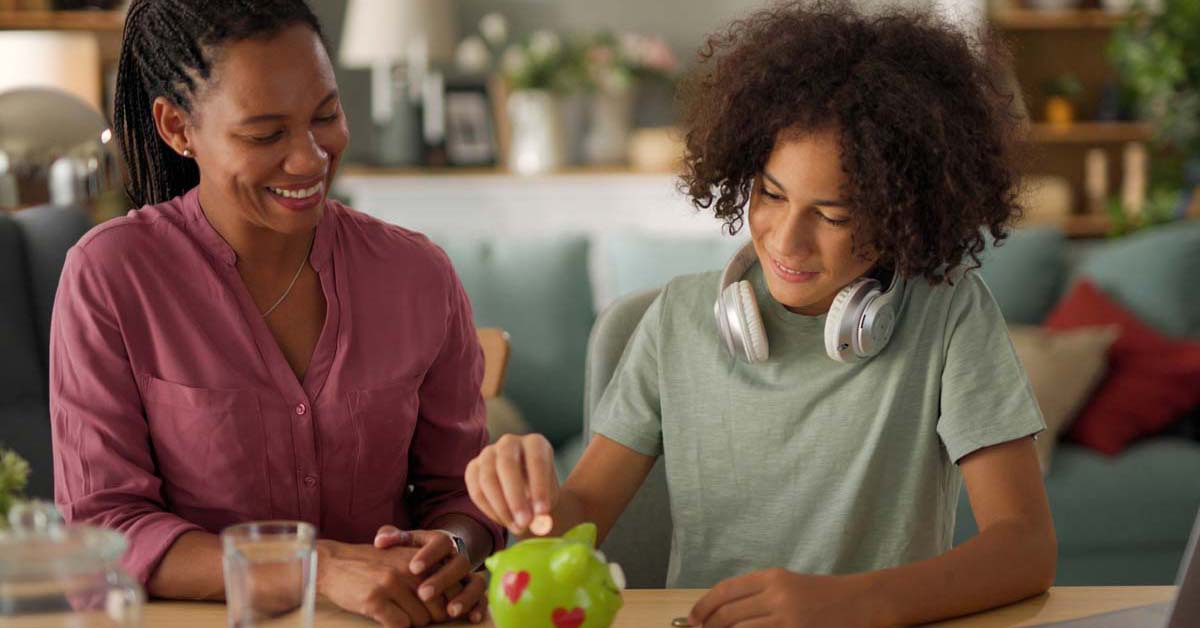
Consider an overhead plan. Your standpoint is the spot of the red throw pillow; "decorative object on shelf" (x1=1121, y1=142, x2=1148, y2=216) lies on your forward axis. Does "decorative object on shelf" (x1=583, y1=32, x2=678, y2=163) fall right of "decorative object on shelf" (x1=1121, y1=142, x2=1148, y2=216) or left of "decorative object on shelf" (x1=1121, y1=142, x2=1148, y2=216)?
left

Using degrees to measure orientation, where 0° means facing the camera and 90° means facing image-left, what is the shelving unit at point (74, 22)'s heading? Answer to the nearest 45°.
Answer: approximately 0°

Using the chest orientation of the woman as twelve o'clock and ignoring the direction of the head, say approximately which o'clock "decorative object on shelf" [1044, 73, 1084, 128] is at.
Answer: The decorative object on shelf is roughly at 9 o'clock from the woman.

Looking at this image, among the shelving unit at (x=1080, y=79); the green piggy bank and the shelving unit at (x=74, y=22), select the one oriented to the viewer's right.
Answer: the green piggy bank

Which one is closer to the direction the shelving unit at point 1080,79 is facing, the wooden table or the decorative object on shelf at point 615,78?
the wooden table

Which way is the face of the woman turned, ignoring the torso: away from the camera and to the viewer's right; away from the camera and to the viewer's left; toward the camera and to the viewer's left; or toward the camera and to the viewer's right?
toward the camera and to the viewer's right

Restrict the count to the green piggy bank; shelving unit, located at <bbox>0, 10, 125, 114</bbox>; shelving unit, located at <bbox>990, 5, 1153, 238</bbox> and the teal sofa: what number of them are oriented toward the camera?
3

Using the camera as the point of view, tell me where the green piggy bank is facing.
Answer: facing to the right of the viewer

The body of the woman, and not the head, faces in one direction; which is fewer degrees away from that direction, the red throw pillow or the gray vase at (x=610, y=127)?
the red throw pillow

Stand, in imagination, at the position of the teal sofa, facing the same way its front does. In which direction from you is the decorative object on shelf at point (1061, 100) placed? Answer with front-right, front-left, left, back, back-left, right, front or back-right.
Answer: back

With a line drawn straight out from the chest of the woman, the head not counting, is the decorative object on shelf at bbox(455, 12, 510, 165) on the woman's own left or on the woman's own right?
on the woman's own left
